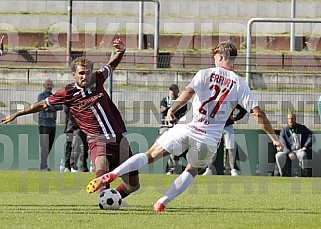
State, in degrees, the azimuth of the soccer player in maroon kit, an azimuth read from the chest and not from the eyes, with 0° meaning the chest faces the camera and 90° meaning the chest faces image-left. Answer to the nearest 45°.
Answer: approximately 0°

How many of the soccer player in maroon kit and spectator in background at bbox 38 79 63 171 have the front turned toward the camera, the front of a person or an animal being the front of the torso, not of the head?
2

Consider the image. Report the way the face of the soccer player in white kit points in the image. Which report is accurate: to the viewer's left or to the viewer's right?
to the viewer's left

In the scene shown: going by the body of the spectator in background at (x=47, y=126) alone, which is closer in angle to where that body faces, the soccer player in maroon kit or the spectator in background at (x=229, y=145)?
the soccer player in maroon kit

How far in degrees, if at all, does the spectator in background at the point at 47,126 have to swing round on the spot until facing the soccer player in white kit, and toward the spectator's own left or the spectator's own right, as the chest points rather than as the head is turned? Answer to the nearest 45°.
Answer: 0° — they already face them

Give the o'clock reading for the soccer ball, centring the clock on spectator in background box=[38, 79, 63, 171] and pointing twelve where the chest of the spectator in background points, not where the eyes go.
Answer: The soccer ball is roughly at 12 o'clock from the spectator in background.

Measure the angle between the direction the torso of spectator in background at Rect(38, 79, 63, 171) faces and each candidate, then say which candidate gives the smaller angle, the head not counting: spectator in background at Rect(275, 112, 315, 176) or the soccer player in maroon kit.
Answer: the soccer player in maroon kit

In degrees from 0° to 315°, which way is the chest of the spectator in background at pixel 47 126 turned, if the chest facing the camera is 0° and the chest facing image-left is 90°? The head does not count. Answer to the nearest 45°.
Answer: approximately 0°

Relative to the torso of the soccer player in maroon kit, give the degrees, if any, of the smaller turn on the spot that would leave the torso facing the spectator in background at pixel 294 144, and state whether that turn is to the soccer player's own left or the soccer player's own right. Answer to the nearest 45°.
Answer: approximately 135° to the soccer player's own left

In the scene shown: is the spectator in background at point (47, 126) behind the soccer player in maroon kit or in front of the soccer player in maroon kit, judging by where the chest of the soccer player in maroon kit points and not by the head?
behind

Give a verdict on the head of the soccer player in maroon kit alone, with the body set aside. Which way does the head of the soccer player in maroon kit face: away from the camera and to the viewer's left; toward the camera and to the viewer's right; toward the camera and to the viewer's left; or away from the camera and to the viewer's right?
toward the camera and to the viewer's right
